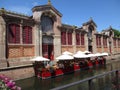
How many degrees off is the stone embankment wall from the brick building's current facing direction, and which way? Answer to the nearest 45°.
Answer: approximately 45° to its right

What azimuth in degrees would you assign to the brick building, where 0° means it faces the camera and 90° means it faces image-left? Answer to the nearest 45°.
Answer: approximately 315°
